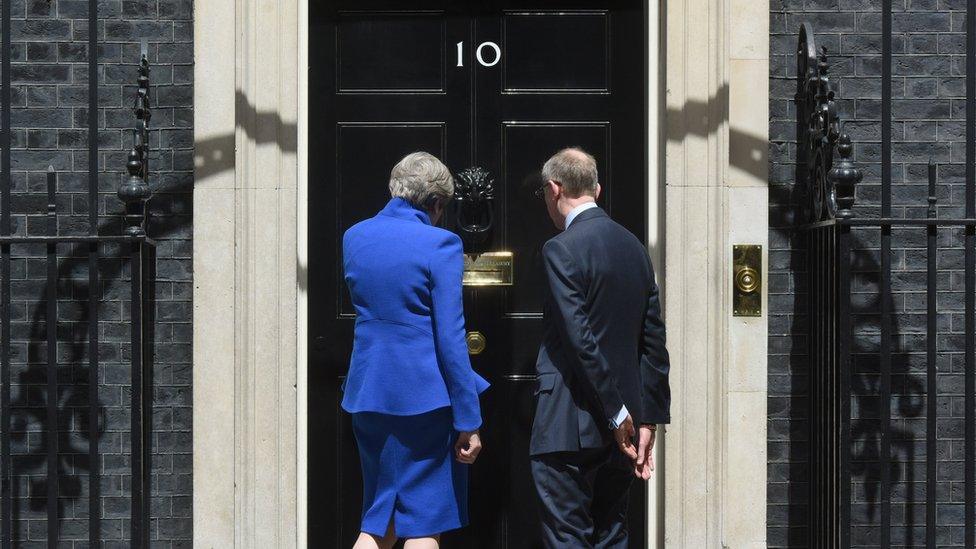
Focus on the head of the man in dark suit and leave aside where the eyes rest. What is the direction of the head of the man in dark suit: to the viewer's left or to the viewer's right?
to the viewer's left

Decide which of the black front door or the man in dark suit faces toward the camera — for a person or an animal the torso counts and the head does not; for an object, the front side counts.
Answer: the black front door

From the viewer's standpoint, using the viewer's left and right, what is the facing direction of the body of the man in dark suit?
facing away from the viewer and to the left of the viewer

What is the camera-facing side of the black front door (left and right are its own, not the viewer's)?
front

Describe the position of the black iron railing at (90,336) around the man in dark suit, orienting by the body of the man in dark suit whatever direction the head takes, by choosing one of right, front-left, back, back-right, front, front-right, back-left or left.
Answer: front-left

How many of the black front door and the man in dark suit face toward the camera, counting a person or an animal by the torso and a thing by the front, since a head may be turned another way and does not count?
1

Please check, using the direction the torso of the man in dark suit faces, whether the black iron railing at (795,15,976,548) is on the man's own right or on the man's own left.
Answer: on the man's own right

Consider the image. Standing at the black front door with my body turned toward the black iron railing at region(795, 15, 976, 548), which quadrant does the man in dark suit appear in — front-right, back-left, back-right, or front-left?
front-right

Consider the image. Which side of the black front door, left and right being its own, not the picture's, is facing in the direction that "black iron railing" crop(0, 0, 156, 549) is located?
right
